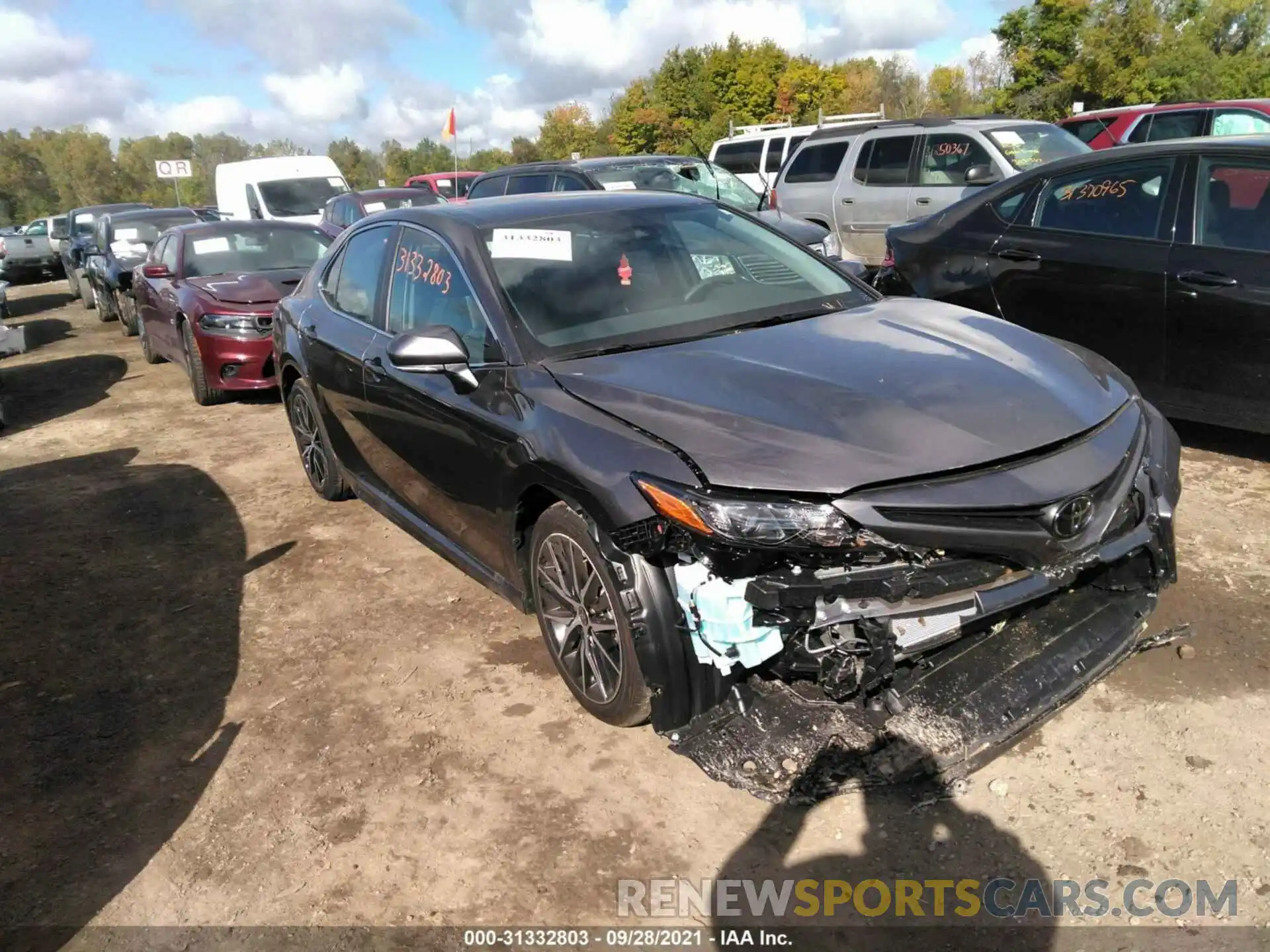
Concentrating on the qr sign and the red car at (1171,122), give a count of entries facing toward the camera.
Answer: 1

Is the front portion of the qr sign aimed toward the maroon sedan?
yes

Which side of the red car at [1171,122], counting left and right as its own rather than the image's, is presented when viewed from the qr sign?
back

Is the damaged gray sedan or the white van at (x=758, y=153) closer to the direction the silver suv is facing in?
the damaged gray sedan

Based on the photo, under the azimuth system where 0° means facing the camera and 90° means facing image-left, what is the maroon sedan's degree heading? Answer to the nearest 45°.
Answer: approximately 315°

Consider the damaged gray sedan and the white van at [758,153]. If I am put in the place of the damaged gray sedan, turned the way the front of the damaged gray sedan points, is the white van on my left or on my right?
on my left

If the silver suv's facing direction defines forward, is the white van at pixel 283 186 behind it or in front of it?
behind

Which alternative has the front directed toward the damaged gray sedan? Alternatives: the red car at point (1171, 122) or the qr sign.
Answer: the qr sign

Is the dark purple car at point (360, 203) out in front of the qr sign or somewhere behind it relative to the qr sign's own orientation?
in front
